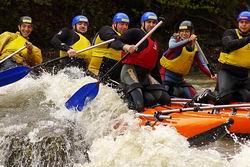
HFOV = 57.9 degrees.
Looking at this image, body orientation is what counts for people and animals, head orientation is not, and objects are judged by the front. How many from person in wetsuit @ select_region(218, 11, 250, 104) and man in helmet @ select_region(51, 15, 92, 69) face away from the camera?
0

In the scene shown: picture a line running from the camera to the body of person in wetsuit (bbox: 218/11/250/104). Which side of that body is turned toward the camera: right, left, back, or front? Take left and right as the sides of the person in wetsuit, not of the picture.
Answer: front
